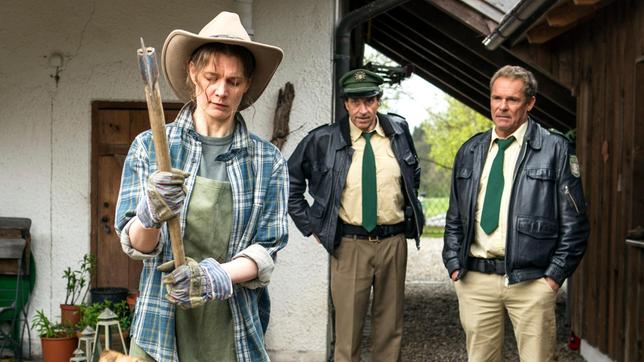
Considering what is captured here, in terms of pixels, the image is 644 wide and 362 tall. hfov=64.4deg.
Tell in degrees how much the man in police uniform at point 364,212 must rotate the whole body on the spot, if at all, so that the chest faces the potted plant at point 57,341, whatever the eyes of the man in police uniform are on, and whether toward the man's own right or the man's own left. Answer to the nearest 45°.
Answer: approximately 90° to the man's own right

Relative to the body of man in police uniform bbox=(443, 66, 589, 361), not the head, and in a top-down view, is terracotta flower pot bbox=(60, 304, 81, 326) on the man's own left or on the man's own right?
on the man's own right

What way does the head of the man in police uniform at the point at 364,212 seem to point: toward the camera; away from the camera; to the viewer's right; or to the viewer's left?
toward the camera

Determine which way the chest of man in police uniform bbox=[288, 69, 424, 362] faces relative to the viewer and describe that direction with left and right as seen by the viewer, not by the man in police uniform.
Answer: facing the viewer

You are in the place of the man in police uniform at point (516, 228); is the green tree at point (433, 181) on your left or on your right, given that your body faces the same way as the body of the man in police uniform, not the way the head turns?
on your right

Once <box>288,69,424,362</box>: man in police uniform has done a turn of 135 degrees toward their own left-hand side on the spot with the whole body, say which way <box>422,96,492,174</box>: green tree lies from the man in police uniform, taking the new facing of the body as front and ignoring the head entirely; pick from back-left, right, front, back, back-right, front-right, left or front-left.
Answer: front-left

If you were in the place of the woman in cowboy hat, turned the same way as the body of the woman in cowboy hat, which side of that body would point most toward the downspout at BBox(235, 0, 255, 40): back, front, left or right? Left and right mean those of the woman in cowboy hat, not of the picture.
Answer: back

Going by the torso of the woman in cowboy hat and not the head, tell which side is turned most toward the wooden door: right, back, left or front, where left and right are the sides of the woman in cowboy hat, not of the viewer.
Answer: back

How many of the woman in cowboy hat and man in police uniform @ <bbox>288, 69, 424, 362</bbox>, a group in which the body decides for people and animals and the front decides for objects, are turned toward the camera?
2

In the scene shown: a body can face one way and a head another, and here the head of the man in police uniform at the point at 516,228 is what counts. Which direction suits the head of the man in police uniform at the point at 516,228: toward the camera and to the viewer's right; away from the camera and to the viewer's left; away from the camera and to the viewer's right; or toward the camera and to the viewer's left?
toward the camera and to the viewer's left

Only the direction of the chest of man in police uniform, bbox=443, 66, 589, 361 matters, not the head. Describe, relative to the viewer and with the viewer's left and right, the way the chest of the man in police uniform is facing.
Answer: facing the viewer and to the left of the viewer
